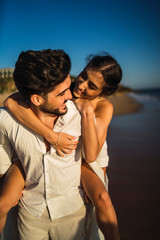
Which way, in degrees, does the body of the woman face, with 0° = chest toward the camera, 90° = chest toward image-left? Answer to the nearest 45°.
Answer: approximately 45°

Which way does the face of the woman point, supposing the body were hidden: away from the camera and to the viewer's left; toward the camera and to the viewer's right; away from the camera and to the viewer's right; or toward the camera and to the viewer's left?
toward the camera and to the viewer's left

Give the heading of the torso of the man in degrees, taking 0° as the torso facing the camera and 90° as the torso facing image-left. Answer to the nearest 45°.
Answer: approximately 0°
